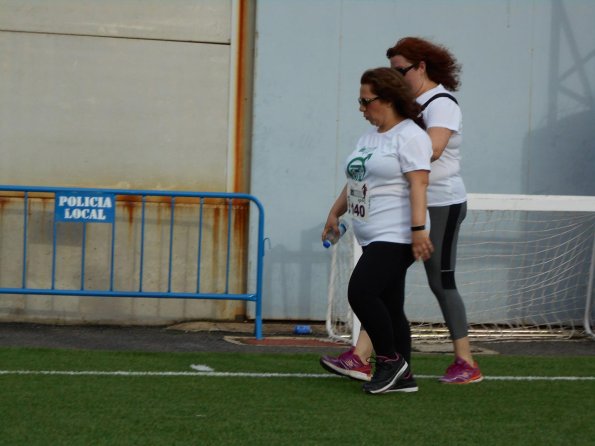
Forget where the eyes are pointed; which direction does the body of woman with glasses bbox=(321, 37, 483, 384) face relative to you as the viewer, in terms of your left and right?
facing to the left of the viewer

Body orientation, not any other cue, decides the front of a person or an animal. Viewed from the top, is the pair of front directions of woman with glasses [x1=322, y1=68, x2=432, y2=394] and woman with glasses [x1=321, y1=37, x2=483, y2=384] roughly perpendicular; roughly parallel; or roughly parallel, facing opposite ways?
roughly parallel

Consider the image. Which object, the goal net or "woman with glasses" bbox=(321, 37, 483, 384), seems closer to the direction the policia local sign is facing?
the woman with glasses

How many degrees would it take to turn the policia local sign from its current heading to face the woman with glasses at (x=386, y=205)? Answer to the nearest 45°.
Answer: approximately 45° to its left

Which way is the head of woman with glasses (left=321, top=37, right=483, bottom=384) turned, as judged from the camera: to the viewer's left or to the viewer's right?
to the viewer's left

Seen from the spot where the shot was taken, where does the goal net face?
facing the viewer

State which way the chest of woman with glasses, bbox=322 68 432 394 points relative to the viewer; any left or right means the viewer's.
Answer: facing to the left of the viewer

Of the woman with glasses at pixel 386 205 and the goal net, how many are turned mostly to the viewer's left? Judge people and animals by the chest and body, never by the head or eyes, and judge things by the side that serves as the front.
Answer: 1

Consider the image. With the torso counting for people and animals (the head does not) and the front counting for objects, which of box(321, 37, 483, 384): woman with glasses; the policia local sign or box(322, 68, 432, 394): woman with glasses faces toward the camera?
the policia local sign

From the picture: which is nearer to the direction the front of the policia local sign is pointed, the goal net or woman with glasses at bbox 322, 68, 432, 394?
the woman with glasses

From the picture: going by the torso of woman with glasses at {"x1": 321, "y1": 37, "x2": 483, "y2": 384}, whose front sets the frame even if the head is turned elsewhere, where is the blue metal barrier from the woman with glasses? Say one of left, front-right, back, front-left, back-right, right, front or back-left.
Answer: front-right

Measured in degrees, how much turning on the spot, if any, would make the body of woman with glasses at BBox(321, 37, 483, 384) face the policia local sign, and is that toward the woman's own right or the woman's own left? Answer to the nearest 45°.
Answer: approximately 45° to the woman's own right

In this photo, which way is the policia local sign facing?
toward the camera

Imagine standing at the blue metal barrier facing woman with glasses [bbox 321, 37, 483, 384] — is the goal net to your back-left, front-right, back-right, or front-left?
front-left

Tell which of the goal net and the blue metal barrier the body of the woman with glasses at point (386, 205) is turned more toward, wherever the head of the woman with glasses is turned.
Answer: the blue metal barrier

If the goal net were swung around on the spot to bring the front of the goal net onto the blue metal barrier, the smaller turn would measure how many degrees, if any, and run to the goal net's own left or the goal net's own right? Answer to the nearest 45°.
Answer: approximately 90° to the goal net's own right

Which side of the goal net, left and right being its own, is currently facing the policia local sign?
right
